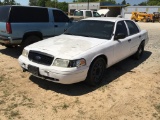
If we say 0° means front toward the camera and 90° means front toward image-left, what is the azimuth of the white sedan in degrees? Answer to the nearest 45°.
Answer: approximately 45°
